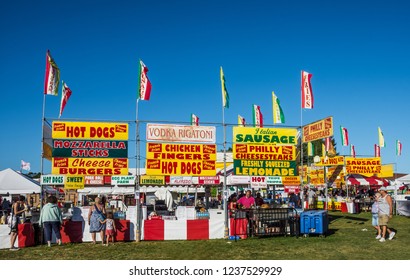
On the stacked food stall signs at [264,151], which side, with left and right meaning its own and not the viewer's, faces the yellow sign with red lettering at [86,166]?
right

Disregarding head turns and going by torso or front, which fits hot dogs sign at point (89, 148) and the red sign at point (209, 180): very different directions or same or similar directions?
same or similar directions

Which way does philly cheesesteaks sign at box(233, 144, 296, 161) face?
toward the camera

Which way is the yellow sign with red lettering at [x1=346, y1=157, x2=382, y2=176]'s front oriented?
toward the camera

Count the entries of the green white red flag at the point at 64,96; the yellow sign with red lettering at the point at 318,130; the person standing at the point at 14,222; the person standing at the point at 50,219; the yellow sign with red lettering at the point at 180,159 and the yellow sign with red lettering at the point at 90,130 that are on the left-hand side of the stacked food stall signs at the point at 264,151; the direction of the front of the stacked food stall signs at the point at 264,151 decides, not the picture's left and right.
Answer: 1

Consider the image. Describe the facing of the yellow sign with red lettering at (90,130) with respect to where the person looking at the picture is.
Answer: facing the viewer

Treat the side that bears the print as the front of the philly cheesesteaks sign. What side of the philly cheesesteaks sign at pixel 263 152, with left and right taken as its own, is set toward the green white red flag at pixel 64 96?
right

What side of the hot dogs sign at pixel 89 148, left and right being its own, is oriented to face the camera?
front

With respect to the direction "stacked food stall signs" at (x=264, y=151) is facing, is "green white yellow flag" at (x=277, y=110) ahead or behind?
behind

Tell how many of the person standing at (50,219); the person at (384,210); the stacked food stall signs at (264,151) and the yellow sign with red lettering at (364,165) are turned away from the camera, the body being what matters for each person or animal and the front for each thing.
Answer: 1

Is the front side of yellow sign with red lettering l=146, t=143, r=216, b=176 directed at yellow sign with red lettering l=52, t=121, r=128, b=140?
no
